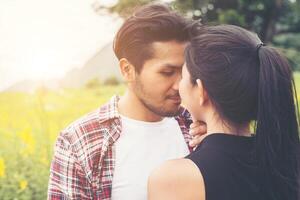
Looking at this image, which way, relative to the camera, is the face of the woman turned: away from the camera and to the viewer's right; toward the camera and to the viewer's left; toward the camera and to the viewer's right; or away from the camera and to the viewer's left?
away from the camera and to the viewer's left

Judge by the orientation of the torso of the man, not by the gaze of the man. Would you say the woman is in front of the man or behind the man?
in front

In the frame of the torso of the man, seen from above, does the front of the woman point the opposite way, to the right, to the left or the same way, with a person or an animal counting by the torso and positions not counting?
the opposite way

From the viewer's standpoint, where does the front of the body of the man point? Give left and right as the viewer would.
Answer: facing the viewer and to the right of the viewer

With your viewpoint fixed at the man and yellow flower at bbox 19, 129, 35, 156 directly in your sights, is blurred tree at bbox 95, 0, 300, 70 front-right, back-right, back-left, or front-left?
front-right

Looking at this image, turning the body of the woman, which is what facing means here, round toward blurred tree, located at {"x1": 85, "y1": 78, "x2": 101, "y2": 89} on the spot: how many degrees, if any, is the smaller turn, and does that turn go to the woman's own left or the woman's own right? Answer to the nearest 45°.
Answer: approximately 45° to the woman's own right

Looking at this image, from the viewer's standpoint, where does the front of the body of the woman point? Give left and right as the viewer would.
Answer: facing away from the viewer and to the left of the viewer

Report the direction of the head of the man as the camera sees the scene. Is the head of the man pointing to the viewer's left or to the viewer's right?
to the viewer's right

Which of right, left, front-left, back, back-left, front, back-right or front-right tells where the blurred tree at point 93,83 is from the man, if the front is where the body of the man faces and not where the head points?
back-left

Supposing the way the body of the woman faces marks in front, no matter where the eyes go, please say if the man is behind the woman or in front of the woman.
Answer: in front

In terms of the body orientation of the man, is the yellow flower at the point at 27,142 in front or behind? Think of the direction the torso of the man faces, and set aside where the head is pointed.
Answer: behind
